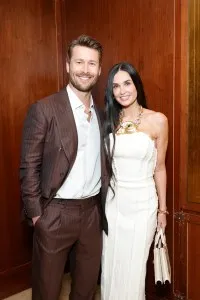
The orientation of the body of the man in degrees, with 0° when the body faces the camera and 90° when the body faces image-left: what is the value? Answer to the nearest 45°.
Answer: approximately 315°
